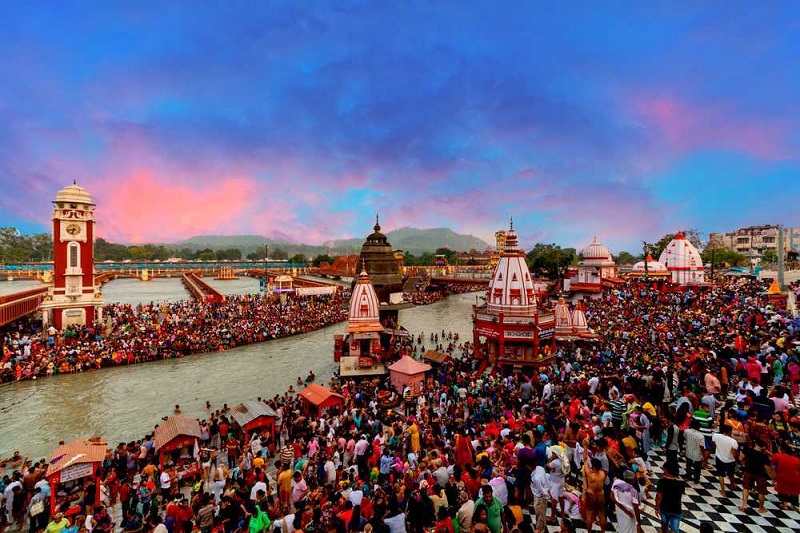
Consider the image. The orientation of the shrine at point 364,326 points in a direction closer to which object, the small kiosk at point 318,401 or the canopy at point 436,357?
the small kiosk

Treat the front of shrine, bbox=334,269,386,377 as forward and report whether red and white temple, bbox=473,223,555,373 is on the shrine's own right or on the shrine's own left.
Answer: on the shrine's own left

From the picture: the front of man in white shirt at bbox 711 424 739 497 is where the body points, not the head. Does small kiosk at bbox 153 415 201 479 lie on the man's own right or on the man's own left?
on the man's own left

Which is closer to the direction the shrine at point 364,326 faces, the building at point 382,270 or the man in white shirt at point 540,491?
the man in white shirt

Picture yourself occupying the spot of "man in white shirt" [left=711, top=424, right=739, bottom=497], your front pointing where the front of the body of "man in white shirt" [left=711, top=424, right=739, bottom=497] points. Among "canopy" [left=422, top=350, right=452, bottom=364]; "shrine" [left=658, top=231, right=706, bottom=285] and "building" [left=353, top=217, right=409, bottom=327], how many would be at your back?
0

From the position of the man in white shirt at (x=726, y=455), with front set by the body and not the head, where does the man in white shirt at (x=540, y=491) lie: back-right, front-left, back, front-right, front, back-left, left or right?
back-left

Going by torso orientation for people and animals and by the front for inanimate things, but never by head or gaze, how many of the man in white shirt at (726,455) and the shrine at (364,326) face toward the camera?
1

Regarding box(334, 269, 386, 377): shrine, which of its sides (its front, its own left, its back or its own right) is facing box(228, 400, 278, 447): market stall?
front

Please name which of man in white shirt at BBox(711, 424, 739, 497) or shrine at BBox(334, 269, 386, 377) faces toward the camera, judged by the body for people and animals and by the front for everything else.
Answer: the shrine

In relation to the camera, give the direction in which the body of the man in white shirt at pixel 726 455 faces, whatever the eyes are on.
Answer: away from the camera

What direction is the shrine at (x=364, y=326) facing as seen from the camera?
toward the camera

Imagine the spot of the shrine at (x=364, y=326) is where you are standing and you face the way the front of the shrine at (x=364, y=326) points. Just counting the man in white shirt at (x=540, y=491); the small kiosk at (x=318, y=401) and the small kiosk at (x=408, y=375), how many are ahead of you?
3

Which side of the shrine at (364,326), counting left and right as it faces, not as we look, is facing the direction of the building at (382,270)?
back

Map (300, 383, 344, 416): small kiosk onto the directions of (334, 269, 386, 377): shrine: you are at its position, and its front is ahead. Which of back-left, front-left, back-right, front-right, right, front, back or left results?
front

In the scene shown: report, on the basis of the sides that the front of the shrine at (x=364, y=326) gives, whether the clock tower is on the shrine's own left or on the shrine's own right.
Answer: on the shrine's own right

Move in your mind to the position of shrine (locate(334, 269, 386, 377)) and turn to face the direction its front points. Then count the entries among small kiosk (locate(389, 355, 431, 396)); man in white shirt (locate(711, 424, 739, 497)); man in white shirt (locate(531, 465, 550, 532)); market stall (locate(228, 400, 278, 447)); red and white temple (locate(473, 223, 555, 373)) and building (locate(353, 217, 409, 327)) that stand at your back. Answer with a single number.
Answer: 1

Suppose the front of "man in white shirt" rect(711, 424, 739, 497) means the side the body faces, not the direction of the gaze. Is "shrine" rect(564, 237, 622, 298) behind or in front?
in front

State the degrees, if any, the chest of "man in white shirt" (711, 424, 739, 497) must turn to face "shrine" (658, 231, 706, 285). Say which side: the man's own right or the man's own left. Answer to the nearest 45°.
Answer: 0° — they already face it

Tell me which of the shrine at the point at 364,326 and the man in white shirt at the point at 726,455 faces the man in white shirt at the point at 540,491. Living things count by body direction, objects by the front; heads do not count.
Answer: the shrine
